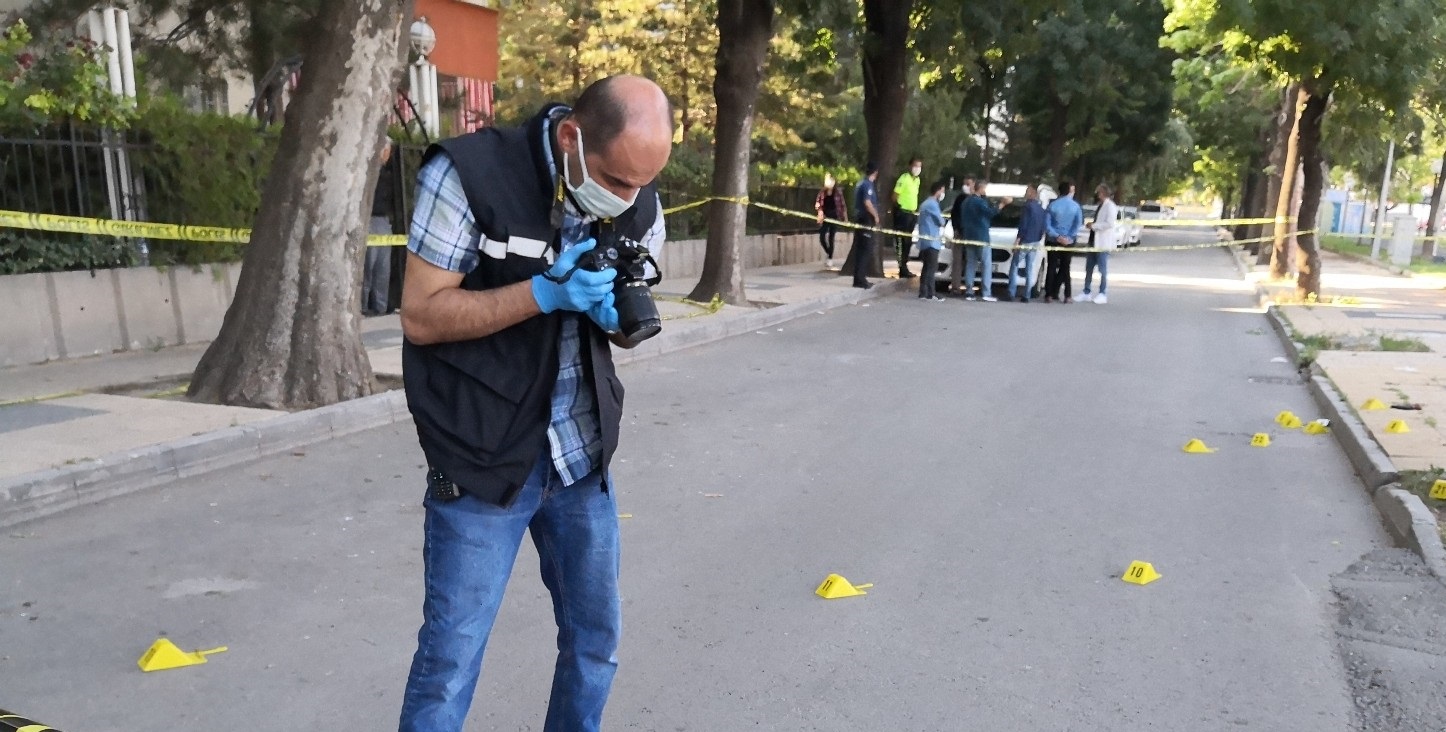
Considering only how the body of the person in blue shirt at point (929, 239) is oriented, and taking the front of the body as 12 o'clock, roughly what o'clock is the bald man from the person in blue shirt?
The bald man is roughly at 3 o'clock from the person in blue shirt.

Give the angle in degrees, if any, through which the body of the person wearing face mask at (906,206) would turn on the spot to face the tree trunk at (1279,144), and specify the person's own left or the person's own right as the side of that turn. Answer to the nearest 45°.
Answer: approximately 90° to the person's own left

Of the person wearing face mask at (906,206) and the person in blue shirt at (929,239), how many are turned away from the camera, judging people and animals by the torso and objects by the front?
0

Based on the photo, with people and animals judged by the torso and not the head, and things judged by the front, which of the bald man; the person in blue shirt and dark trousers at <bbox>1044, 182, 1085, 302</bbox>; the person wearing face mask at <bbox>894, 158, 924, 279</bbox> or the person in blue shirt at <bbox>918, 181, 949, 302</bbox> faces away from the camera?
the person in blue shirt and dark trousers

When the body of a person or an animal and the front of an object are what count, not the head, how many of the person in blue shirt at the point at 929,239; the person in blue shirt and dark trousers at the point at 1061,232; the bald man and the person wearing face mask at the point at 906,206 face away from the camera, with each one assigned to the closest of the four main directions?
1

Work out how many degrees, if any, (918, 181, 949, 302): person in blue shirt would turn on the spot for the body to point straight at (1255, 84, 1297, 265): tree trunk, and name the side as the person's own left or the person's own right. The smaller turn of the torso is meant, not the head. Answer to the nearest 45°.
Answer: approximately 45° to the person's own left

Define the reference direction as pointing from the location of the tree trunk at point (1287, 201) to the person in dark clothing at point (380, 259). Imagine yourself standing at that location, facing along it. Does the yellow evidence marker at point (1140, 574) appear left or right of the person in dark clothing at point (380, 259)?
left

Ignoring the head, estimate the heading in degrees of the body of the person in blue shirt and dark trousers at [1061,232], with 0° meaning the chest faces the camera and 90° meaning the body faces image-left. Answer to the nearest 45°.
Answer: approximately 180°

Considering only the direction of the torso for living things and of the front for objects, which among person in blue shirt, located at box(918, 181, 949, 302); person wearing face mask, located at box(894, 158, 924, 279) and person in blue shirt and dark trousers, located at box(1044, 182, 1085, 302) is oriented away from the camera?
the person in blue shirt and dark trousers

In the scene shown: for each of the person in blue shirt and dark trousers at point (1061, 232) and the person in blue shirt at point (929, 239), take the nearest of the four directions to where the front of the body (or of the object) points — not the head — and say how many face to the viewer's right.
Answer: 1

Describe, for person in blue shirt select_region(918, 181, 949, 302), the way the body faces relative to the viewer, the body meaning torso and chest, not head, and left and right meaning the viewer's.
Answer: facing to the right of the viewer

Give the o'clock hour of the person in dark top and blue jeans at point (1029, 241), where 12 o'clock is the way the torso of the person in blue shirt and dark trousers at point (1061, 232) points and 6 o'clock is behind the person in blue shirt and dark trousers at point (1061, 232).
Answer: the person in dark top and blue jeans at point (1029, 241) is roughly at 8 o'clock from the person in blue shirt and dark trousers at point (1061, 232).

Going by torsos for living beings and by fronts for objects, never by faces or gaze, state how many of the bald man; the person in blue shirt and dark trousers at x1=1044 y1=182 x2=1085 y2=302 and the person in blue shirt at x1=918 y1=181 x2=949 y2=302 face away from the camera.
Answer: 1

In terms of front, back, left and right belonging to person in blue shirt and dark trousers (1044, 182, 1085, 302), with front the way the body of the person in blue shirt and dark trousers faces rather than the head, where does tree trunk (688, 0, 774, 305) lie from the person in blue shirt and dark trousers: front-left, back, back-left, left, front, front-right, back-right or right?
back-left

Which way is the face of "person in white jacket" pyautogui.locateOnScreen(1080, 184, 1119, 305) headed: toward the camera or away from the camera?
toward the camera

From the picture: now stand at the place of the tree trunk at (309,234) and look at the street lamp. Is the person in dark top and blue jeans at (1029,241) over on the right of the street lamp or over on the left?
right
